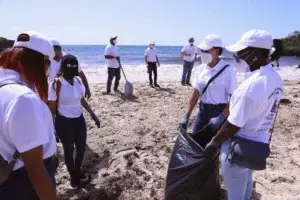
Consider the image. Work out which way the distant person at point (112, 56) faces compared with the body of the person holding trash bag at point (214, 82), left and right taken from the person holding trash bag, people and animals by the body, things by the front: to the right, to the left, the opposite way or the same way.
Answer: to the left

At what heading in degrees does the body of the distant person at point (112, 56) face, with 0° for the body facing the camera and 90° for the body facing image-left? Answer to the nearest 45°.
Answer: approximately 315°

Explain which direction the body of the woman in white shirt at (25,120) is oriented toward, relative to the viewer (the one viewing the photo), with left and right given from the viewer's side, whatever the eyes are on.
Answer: facing away from the viewer and to the right of the viewer

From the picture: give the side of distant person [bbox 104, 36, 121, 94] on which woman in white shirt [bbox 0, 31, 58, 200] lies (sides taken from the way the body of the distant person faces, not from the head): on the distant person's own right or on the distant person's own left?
on the distant person's own right

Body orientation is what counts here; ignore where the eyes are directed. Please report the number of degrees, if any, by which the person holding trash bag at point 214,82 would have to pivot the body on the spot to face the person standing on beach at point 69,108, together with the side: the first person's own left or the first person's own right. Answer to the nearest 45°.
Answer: approximately 45° to the first person's own right

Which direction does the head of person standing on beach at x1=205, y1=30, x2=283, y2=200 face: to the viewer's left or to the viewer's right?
to the viewer's left

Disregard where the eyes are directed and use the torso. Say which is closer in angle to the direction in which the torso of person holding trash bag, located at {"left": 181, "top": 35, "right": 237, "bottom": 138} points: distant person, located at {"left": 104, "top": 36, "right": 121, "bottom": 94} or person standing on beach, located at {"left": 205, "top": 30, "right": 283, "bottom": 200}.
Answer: the person standing on beach

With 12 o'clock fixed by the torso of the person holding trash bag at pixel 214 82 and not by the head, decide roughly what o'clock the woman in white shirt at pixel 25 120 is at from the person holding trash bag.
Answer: The woman in white shirt is roughly at 11 o'clock from the person holding trash bag.
